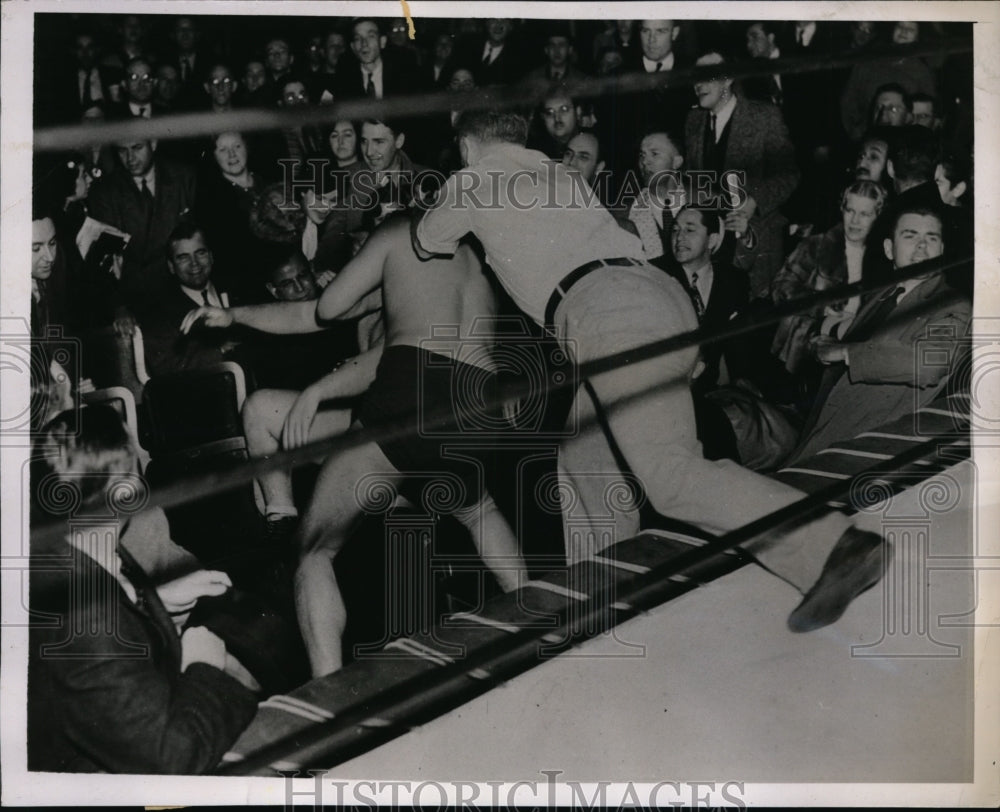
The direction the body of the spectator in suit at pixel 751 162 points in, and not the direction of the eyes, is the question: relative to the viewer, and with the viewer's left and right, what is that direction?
facing the viewer and to the left of the viewer

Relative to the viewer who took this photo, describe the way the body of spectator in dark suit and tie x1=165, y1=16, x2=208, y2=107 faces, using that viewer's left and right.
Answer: facing the viewer

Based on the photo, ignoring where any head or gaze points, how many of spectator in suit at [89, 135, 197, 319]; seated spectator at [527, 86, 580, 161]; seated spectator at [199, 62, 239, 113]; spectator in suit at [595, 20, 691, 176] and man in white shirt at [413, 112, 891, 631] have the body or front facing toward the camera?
4

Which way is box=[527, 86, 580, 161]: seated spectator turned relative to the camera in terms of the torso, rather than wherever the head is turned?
toward the camera

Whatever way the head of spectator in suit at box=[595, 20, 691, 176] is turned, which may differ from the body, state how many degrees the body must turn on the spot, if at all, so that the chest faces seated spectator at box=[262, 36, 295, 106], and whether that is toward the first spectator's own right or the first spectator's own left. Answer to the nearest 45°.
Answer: approximately 90° to the first spectator's own right

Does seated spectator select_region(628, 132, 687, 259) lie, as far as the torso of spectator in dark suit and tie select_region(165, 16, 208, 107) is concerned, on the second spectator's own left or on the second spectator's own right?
on the second spectator's own left

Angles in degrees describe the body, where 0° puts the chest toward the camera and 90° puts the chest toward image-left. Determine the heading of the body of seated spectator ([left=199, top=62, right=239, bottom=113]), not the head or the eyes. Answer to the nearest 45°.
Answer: approximately 0°

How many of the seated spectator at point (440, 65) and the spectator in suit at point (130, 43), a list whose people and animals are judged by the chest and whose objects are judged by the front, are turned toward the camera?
2

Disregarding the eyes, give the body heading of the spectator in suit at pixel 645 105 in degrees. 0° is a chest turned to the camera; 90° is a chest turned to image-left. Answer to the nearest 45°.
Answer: approximately 0°
